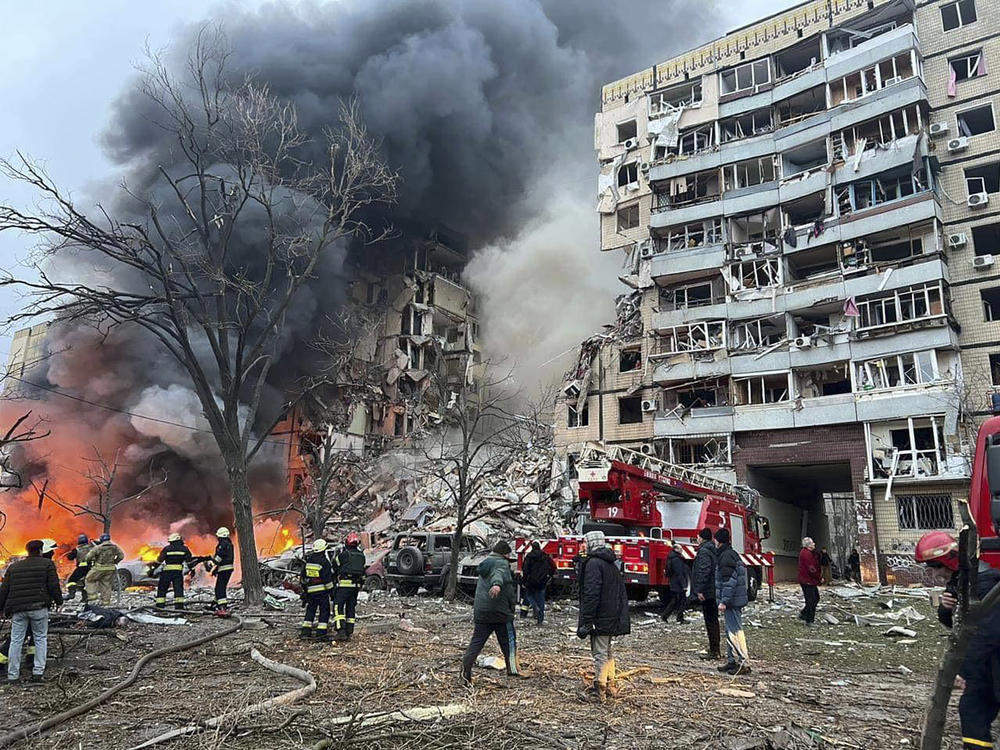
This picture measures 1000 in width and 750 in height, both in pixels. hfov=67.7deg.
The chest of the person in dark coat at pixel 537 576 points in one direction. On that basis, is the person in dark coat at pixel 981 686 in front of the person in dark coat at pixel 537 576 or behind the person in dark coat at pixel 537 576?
behind

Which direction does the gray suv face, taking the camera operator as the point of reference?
facing away from the viewer and to the right of the viewer

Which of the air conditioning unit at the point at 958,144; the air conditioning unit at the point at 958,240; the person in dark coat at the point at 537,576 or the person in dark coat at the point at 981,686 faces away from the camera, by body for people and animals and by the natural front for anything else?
the person in dark coat at the point at 537,576

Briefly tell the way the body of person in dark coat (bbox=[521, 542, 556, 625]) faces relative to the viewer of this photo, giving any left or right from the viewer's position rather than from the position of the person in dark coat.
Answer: facing away from the viewer

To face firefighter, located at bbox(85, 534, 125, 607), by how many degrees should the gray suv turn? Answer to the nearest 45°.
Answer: approximately 180°

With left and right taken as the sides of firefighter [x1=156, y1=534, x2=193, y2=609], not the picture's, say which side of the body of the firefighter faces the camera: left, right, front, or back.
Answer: back

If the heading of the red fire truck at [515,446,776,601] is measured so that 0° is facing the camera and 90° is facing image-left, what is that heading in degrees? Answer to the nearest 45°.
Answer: approximately 225°

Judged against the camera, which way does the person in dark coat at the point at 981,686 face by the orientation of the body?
to the viewer's left
